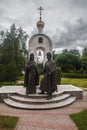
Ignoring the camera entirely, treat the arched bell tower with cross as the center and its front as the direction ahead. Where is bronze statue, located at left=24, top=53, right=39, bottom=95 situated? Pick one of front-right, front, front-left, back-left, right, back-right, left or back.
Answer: front

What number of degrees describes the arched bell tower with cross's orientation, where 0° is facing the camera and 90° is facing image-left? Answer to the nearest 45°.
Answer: approximately 0°

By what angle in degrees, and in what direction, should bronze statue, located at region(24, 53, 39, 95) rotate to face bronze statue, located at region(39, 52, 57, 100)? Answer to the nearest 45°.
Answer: approximately 90° to its left

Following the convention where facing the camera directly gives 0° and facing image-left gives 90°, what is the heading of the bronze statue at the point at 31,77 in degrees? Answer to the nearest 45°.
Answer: approximately 0°

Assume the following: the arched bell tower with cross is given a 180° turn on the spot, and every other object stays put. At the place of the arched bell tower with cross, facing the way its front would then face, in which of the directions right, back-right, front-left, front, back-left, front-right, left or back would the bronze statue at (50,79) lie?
back

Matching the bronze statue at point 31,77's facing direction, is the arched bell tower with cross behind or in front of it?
behind

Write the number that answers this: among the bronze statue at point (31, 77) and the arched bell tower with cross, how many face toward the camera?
2

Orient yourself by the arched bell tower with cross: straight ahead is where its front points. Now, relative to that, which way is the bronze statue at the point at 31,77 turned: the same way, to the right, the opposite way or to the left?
the same way
